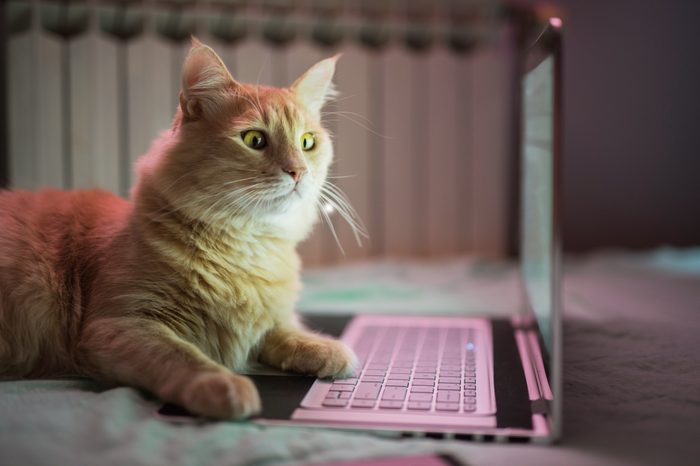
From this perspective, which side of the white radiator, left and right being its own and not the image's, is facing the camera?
front

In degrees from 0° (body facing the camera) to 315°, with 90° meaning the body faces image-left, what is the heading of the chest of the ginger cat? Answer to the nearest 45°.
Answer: approximately 315°
